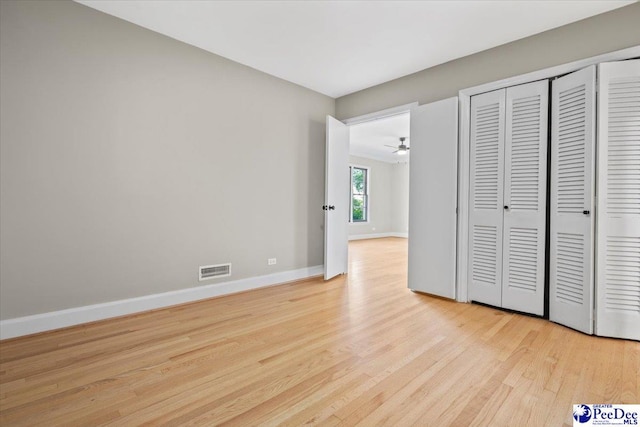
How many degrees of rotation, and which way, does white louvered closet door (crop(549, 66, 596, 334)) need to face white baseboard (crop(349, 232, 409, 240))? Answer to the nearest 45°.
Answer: approximately 90° to its right

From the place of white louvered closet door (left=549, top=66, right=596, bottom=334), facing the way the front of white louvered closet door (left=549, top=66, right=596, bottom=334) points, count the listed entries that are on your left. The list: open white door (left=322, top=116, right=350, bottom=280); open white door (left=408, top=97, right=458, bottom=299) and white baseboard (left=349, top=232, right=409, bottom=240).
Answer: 0

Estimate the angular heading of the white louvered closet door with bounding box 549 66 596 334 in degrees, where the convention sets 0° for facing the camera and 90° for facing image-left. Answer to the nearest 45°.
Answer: approximately 45°

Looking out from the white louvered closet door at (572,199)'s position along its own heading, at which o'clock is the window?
The window is roughly at 3 o'clock from the white louvered closet door.

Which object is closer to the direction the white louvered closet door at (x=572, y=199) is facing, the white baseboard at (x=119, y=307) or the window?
the white baseboard

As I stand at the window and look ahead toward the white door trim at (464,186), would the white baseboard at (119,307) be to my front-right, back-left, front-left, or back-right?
front-right

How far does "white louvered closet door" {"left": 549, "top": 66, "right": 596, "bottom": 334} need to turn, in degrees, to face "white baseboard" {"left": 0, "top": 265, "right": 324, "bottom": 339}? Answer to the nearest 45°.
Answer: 0° — it already faces it

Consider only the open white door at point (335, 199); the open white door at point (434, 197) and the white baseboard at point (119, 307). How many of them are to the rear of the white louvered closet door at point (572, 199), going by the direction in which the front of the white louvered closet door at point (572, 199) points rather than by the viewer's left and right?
0

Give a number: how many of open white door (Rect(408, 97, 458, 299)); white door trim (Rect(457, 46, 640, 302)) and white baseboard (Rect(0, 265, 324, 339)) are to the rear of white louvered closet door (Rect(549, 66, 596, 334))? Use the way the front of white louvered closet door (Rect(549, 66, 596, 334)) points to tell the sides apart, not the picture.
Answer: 0

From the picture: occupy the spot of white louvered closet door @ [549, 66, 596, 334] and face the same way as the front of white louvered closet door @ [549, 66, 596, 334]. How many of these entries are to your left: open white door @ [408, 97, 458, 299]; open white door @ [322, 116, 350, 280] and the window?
0
